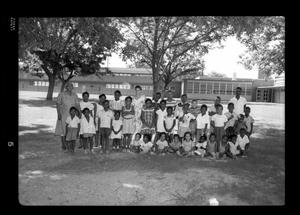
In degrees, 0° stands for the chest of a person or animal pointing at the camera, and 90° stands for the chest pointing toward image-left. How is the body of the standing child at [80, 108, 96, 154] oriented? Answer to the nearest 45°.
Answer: approximately 0°

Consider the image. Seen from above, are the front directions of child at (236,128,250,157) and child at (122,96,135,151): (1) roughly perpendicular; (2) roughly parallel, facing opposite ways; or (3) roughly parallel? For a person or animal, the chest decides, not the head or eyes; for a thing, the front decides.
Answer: roughly parallel

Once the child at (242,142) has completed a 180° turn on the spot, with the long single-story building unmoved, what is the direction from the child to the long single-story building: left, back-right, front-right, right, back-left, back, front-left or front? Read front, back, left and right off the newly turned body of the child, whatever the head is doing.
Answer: front

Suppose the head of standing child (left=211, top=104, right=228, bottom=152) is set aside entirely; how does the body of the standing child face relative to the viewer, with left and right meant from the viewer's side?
facing the viewer

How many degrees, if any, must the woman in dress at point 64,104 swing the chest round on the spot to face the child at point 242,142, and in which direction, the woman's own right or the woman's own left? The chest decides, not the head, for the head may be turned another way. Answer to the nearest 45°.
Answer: approximately 90° to the woman's own left

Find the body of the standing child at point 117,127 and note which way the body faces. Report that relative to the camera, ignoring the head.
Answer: toward the camera
